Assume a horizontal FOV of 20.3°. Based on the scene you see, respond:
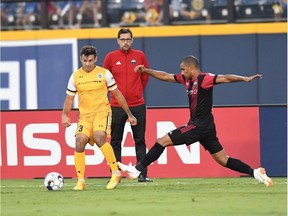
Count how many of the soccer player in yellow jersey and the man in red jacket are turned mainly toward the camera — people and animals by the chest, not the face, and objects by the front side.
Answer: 2

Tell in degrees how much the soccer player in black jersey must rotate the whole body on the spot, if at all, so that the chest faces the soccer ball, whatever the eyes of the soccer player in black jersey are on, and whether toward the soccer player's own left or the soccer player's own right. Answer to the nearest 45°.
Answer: approximately 45° to the soccer player's own right

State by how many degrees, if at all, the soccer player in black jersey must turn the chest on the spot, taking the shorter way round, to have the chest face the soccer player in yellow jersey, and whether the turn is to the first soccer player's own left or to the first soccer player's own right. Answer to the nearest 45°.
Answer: approximately 45° to the first soccer player's own right

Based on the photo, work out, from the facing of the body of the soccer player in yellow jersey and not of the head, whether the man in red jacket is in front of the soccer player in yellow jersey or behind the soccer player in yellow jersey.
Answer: behind

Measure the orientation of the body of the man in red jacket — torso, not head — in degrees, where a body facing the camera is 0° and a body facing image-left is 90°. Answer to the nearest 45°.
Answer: approximately 0°

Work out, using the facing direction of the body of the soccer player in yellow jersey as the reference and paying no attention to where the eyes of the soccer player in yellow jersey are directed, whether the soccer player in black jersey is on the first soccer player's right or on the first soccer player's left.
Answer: on the first soccer player's left

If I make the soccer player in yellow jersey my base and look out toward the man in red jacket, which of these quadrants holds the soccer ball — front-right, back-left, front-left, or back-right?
back-left

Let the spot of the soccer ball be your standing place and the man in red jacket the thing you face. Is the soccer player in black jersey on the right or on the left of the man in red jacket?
right
